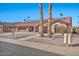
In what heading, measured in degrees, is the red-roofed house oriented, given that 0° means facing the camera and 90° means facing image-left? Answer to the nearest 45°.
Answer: approximately 45°
